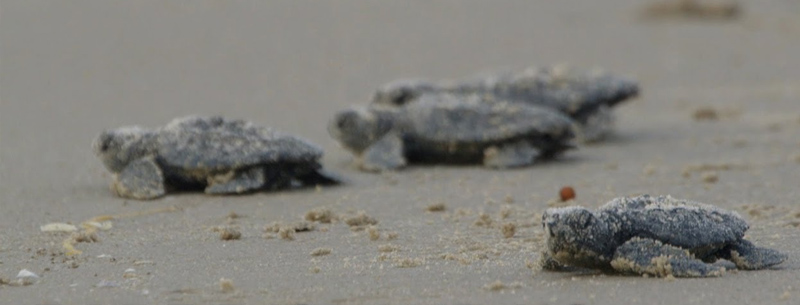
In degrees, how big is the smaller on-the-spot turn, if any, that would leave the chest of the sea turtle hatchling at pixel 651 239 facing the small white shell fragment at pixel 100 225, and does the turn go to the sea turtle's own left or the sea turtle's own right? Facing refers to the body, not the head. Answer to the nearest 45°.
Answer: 0° — it already faces it

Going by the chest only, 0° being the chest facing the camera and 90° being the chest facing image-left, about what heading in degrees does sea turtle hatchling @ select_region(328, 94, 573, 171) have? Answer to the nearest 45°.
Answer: approximately 90°

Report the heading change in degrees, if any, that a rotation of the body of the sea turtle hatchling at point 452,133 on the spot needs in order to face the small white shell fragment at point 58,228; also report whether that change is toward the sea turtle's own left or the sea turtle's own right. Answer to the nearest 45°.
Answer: approximately 45° to the sea turtle's own left

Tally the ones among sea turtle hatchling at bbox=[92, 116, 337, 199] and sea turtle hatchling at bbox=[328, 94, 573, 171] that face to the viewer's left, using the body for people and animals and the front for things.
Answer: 2

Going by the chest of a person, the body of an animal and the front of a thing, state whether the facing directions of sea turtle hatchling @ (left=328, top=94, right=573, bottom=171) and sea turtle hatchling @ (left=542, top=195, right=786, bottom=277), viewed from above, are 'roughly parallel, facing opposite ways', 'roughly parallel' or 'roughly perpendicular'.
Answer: roughly parallel

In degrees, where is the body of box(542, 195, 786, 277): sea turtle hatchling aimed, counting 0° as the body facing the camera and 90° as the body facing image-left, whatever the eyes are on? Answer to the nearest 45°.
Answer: approximately 90°

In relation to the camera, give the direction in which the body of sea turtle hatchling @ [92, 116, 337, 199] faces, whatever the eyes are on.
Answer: to the viewer's left

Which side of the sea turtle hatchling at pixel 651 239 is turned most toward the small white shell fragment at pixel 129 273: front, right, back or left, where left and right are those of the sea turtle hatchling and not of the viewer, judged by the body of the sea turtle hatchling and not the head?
front

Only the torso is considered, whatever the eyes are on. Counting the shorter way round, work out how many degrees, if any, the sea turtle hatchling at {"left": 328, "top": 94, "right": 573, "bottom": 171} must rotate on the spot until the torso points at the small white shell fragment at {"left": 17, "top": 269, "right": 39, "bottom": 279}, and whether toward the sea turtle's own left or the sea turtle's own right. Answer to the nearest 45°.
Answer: approximately 45° to the sea turtle's own left

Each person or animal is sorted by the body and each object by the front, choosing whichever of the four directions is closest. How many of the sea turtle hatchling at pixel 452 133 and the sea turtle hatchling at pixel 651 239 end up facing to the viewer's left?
2

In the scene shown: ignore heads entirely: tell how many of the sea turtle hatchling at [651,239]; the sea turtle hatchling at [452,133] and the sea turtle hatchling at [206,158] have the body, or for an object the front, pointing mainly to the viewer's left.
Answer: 3
